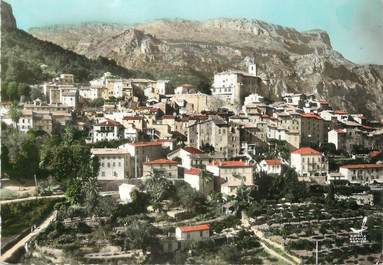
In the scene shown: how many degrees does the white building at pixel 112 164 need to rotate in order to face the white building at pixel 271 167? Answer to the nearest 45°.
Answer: approximately 90° to its left

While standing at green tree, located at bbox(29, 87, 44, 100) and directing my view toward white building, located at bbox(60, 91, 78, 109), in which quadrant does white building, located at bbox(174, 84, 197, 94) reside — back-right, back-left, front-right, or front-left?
front-left

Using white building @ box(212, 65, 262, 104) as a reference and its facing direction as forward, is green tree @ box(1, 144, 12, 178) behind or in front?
in front

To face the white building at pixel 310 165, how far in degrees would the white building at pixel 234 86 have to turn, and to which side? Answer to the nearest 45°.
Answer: approximately 45° to its left

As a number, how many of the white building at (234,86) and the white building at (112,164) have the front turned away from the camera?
0

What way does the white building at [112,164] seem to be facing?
toward the camera

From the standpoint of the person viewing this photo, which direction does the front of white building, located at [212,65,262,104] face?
facing the viewer and to the left of the viewer

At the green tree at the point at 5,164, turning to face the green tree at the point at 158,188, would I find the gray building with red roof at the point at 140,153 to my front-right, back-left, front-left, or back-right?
front-left

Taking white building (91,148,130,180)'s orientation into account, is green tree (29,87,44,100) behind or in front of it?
behind

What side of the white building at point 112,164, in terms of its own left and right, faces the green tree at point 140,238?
front

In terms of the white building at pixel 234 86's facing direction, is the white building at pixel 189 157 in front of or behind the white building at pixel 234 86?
in front

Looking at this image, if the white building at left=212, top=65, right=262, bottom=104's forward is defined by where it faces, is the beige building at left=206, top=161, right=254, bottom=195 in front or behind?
in front

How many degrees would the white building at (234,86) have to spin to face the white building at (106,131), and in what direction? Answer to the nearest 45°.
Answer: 0° — it already faces it
